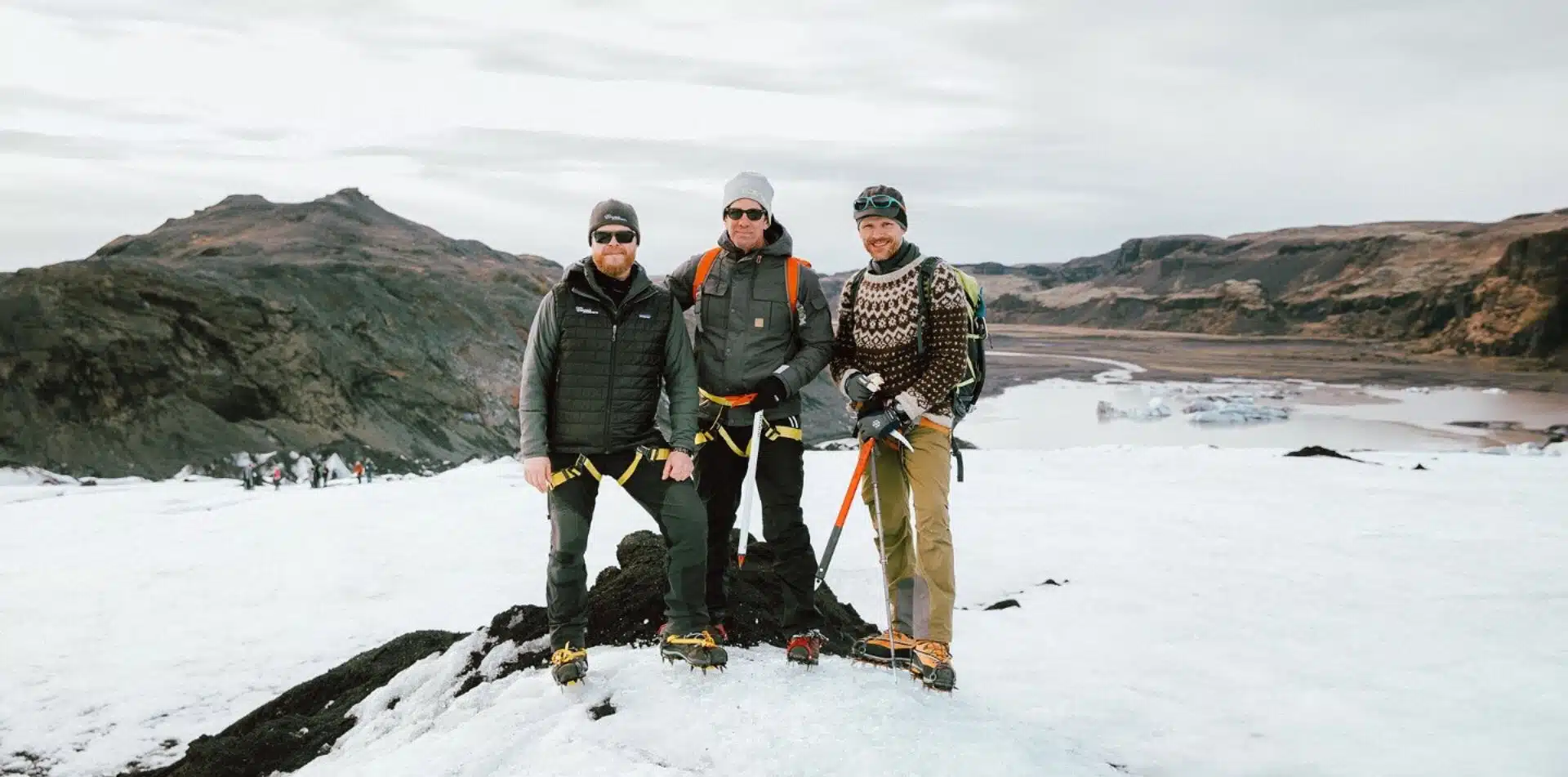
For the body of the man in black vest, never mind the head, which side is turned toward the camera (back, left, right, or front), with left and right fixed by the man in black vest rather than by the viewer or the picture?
front

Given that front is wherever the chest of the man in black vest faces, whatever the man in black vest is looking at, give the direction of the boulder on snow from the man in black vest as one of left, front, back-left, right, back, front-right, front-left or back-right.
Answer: back-left

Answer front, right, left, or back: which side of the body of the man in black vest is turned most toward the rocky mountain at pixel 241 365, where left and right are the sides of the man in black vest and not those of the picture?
back

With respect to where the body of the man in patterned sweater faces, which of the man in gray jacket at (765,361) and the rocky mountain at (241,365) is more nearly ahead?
the man in gray jacket

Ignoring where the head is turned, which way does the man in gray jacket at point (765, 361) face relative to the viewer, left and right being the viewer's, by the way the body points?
facing the viewer

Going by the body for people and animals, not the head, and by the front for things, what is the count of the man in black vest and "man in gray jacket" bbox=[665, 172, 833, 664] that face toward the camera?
2

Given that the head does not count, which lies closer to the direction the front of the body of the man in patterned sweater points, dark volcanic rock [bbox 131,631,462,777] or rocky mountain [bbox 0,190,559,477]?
the dark volcanic rock

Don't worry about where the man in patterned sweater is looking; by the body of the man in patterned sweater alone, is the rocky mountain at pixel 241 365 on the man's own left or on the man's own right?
on the man's own right

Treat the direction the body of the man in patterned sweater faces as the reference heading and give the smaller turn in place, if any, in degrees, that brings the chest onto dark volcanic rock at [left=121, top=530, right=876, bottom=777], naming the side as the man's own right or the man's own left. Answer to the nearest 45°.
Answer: approximately 45° to the man's own right

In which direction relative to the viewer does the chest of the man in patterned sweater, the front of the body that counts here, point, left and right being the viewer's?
facing the viewer and to the left of the viewer

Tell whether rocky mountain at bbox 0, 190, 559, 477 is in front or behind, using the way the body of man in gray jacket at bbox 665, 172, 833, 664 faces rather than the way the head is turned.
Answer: behind
